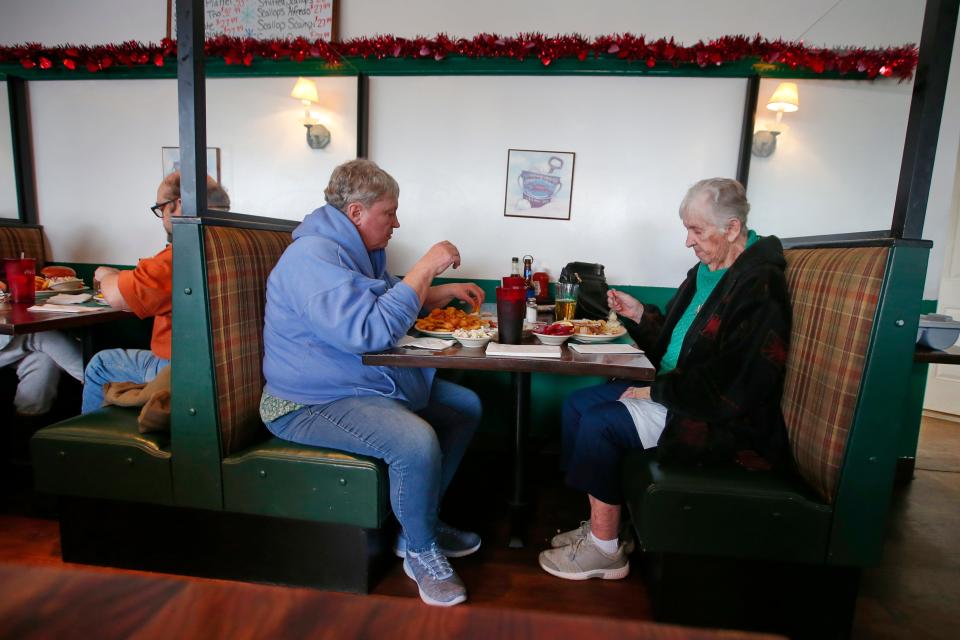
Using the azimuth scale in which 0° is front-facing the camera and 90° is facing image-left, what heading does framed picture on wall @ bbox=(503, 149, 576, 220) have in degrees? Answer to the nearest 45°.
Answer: approximately 0°

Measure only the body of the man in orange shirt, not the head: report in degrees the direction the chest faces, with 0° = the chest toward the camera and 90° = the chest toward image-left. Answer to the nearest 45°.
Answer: approximately 90°

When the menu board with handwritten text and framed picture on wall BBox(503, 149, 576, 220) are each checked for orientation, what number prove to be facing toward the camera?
2

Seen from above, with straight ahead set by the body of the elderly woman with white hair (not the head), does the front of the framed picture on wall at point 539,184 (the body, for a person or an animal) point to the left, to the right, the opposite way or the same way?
to the left

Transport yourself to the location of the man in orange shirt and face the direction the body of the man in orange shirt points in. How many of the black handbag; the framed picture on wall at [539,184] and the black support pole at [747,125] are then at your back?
3

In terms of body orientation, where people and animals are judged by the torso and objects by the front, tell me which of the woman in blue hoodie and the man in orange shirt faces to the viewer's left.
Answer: the man in orange shirt

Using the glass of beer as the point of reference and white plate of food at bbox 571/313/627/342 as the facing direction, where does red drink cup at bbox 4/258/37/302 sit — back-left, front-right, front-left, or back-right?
back-right

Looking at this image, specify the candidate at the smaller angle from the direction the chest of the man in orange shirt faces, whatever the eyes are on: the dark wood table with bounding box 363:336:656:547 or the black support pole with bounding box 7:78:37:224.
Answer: the black support pole

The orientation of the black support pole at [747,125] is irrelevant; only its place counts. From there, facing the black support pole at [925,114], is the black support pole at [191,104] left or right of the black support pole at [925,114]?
right

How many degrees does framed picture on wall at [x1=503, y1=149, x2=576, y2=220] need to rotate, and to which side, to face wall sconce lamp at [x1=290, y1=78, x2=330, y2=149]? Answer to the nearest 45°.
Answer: approximately 90° to its right

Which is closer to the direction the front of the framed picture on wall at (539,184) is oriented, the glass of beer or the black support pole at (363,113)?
the glass of beer

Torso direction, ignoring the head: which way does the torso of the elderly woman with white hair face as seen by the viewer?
to the viewer's left

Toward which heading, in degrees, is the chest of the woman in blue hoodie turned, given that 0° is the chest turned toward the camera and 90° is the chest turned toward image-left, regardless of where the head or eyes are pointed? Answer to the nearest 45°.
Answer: approximately 270°
